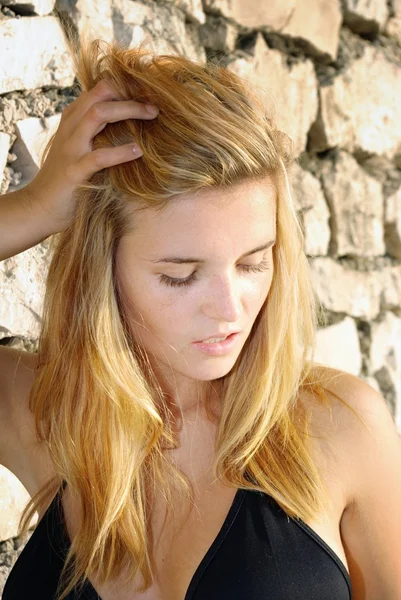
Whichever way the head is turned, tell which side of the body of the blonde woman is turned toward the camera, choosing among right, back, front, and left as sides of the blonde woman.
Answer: front
